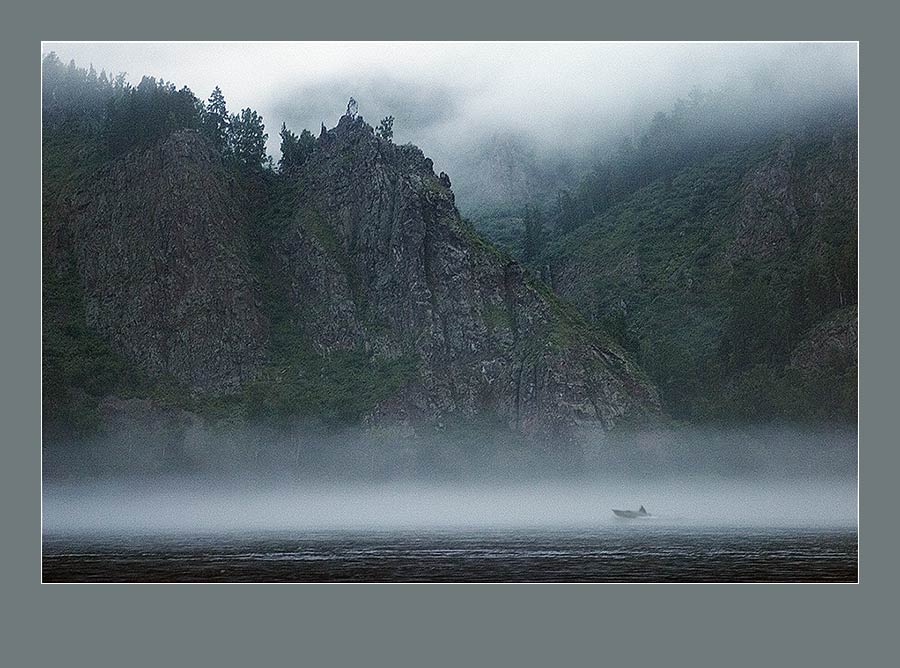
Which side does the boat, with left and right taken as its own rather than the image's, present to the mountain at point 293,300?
right

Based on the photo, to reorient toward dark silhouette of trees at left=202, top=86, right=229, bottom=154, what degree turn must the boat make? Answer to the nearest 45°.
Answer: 0° — it already faces it

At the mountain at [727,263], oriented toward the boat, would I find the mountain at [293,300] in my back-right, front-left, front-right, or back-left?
front-right

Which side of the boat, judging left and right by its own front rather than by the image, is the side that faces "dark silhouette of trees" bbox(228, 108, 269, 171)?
right

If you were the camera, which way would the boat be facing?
facing to the left of the viewer
